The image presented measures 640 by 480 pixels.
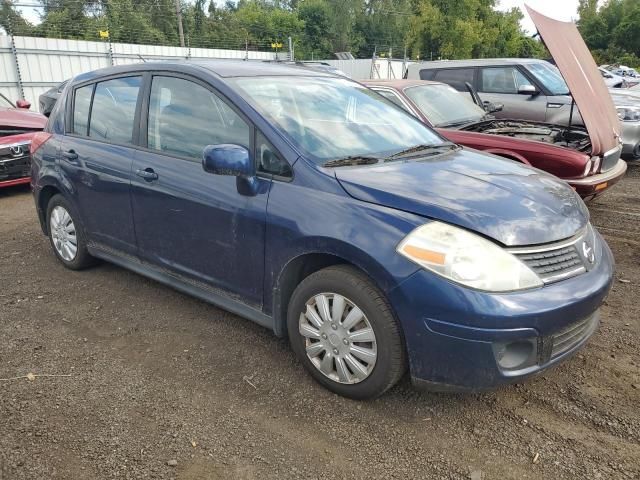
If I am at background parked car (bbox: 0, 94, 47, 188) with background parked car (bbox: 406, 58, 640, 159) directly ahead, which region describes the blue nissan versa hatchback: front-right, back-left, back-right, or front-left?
front-right

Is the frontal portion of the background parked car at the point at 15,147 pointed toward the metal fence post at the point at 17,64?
no

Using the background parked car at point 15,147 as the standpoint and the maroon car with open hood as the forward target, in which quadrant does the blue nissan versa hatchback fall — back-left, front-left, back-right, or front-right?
front-right

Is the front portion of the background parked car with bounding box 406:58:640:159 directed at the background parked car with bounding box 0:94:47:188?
no

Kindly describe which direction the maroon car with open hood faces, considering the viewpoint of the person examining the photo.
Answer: facing the viewer and to the right of the viewer

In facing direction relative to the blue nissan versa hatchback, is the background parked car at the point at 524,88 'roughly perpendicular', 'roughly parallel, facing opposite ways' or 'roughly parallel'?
roughly parallel

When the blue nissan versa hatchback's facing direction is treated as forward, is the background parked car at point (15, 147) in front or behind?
behind

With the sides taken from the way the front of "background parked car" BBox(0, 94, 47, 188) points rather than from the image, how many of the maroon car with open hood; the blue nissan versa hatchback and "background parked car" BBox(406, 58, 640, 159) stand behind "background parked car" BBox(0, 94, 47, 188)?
0

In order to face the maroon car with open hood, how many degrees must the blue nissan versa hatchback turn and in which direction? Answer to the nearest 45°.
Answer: approximately 90° to its left

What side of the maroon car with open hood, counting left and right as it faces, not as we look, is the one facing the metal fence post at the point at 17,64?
back

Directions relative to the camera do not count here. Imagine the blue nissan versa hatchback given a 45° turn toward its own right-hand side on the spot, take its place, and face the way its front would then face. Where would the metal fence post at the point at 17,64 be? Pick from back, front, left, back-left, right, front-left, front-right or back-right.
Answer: back-right

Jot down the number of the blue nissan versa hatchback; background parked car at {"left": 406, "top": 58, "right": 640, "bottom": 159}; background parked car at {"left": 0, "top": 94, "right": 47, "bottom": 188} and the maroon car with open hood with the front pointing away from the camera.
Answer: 0
